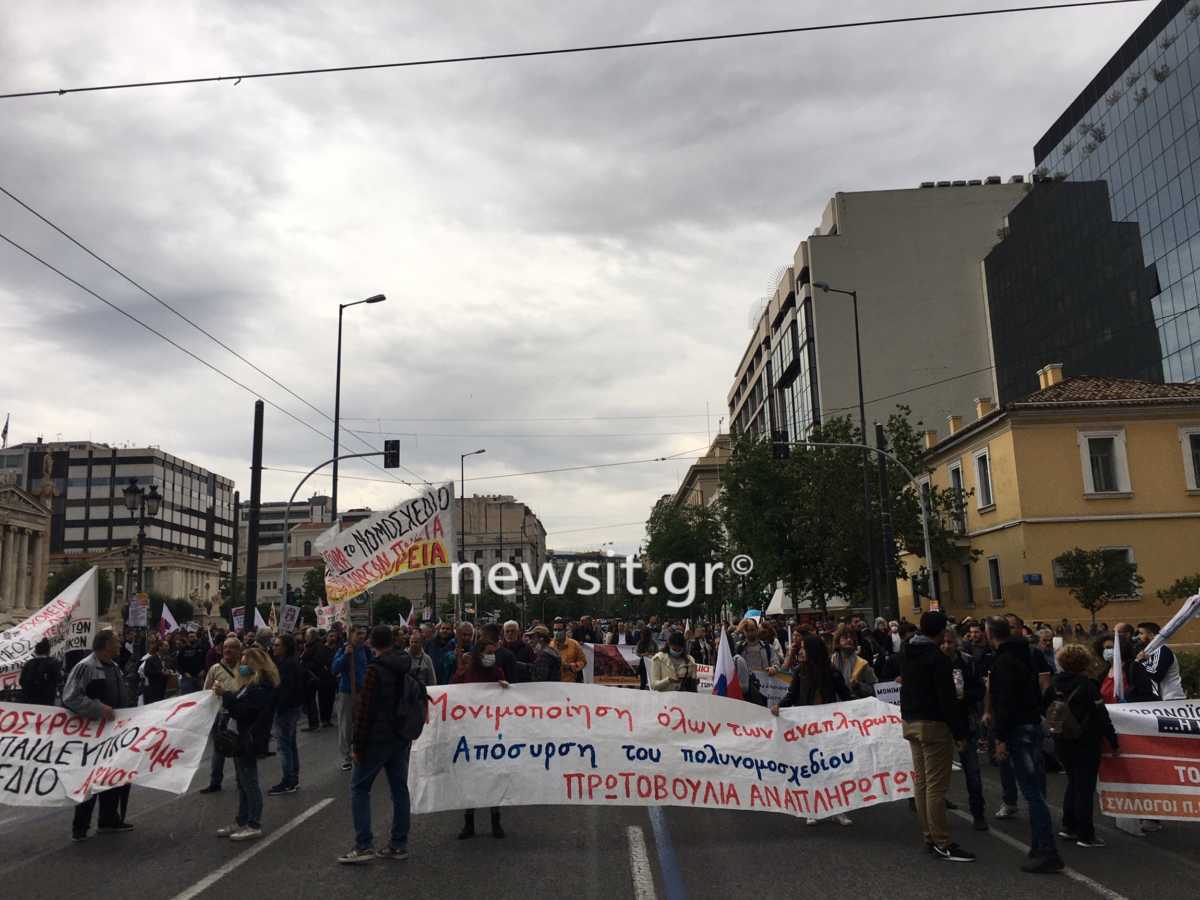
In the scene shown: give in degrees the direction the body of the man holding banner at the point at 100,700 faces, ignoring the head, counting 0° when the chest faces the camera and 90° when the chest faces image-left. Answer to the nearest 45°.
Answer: approximately 315°

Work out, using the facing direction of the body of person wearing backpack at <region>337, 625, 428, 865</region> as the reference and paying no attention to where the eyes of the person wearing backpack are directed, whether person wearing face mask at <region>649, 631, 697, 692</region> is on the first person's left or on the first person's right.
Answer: on the first person's right

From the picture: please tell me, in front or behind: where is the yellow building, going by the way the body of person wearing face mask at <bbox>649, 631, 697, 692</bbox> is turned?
behind

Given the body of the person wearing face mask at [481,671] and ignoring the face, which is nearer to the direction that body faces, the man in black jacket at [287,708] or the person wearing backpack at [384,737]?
the person wearing backpack

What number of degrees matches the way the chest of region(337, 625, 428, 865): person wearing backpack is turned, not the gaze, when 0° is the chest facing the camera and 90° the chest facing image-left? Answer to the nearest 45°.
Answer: approximately 135°

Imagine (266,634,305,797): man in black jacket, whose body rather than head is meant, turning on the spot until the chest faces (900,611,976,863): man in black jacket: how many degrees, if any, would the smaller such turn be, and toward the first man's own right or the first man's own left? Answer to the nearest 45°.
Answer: approximately 135° to the first man's own left

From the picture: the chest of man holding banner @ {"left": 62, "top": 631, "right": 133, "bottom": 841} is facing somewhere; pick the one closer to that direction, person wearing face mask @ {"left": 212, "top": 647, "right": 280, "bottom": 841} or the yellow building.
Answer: the person wearing face mask

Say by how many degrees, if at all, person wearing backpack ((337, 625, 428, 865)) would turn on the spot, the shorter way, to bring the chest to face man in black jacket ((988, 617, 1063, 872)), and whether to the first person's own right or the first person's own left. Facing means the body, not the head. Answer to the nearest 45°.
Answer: approximately 135° to the first person's own right

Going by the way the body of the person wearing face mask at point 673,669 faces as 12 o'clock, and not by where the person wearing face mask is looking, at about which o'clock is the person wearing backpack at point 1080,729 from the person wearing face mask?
The person wearing backpack is roughly at 11 o'clock from the person wearing face mask.
